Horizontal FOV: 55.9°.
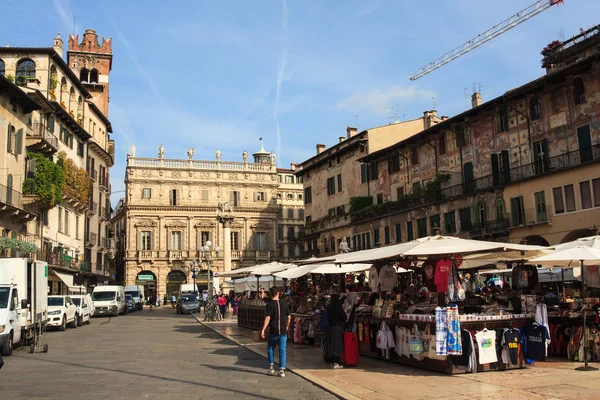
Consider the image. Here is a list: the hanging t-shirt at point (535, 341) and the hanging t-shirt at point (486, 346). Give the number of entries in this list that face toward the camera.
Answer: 2

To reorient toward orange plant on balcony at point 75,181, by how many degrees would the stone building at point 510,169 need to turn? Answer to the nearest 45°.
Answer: approximately 45° to its right

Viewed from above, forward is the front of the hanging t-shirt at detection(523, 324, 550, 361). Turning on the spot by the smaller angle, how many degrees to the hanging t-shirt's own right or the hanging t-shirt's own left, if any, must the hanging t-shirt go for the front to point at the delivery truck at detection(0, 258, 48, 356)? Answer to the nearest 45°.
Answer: approximately 90° to the hanging t-shirt's own right

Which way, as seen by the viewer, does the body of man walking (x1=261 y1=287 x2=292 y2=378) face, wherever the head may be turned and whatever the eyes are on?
away from the camera

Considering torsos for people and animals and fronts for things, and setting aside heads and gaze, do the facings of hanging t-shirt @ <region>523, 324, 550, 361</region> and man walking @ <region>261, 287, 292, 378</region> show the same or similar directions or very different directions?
very different directions

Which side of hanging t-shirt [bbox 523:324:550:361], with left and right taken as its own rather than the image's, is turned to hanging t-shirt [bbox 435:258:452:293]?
right

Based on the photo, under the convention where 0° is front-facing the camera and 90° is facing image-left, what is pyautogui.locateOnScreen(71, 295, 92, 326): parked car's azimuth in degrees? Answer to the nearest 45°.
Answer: approximately 315°

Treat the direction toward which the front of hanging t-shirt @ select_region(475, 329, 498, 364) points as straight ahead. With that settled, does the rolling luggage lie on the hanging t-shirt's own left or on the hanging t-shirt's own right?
on the hanging t-shirt's own right

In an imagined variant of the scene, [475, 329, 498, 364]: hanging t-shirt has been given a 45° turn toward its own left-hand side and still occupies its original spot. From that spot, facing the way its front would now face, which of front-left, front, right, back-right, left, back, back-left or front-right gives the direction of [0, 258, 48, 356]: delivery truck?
back-right

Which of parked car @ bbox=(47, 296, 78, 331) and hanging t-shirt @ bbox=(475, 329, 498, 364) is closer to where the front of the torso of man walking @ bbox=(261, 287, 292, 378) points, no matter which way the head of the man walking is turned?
the parked car

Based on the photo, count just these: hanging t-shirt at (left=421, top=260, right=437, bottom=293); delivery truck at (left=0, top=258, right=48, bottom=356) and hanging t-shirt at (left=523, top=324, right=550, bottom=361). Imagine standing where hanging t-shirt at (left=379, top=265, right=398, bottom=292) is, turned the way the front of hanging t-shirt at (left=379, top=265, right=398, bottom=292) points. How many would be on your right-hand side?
1
